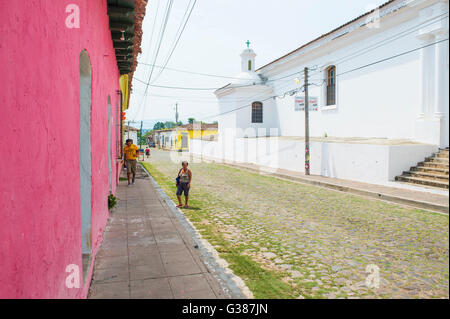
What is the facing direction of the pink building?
to the viewer's right

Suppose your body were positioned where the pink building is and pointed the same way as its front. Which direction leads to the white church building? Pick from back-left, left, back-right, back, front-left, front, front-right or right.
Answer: front-left
